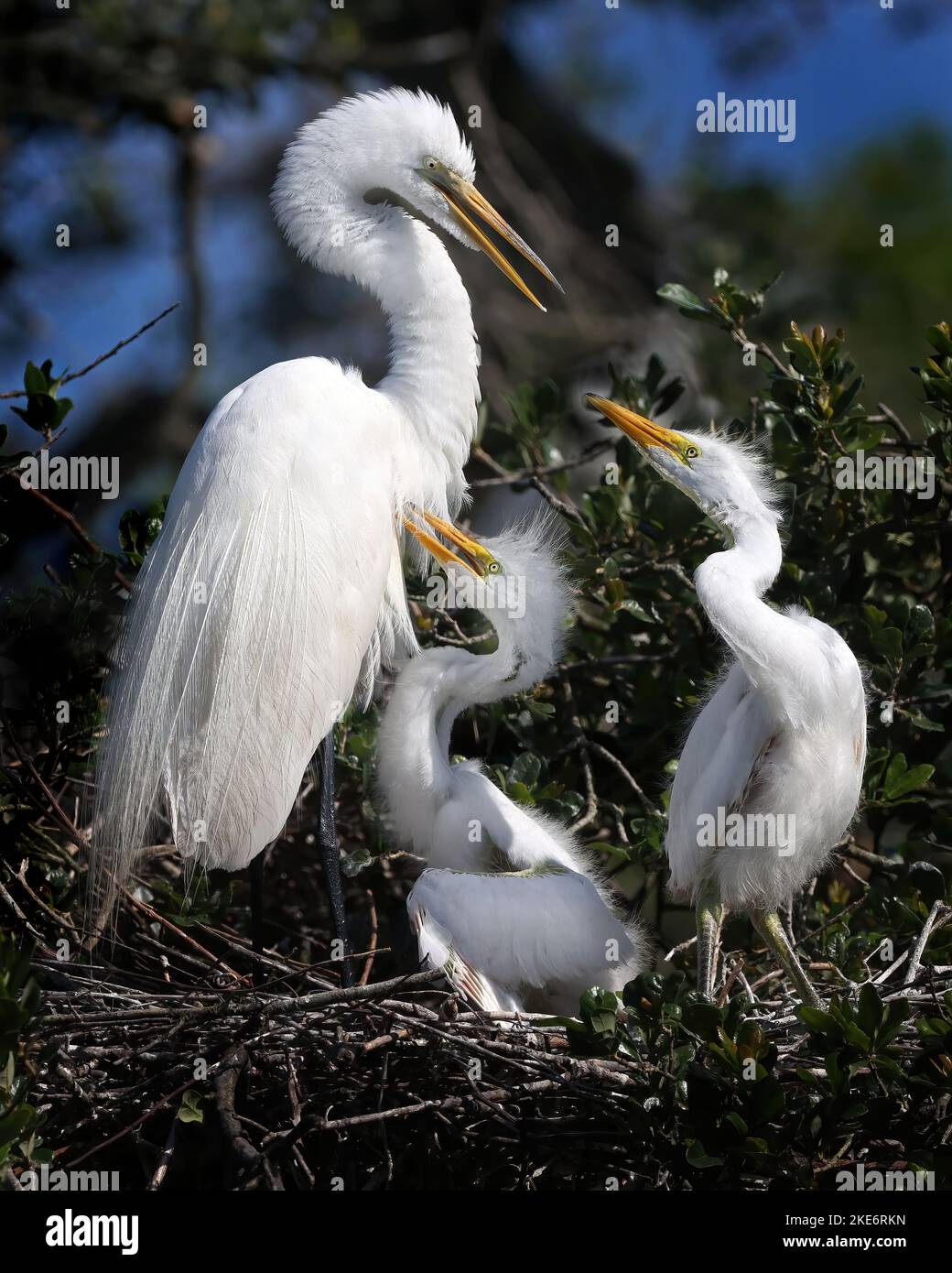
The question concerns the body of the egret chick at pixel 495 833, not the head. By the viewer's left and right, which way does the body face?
facing to the left of the viewer

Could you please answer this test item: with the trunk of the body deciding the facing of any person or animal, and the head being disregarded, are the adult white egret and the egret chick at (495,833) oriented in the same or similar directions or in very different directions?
very different directions

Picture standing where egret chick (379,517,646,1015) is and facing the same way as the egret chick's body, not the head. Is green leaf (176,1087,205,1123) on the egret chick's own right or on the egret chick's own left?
on the egret chick's own left

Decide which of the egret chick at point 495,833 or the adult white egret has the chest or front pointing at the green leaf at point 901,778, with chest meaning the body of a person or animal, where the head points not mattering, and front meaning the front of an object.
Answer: the adult white egret

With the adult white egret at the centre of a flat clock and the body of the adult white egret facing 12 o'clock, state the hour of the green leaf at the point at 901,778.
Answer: The green leaf is roughly at 12 o'clock from the adult white egret.

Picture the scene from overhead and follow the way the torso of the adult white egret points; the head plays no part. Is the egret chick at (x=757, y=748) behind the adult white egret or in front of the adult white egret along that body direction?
in front

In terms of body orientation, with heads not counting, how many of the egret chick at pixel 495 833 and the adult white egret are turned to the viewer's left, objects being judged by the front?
1

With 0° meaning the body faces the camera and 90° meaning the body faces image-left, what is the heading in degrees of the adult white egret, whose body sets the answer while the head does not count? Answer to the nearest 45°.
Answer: approximately 270°
